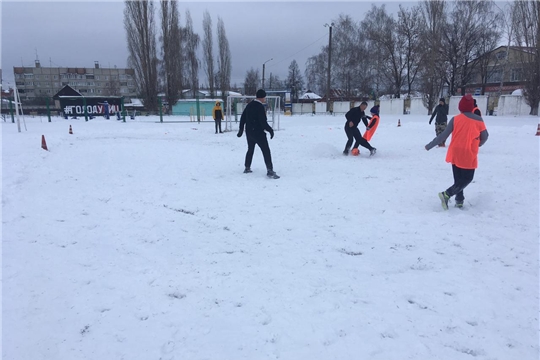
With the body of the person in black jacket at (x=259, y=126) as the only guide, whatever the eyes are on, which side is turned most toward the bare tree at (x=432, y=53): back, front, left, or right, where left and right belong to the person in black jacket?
front

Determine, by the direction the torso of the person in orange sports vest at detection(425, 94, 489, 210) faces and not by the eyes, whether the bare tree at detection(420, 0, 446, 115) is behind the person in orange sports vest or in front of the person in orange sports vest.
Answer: in front

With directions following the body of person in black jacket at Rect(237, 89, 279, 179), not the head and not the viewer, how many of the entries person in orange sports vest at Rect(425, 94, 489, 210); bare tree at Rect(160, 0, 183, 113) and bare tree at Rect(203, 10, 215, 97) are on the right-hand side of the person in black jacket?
1

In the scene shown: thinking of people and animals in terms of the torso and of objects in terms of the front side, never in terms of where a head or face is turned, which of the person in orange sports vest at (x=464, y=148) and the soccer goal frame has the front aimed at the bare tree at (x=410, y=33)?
the person in orange sports vest

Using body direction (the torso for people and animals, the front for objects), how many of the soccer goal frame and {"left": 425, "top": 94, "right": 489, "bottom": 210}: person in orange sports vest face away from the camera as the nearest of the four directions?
1

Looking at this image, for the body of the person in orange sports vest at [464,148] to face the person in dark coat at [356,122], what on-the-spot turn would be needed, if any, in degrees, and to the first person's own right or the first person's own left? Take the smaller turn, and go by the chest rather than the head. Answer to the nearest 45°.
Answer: approximately 45° to the first person's own left

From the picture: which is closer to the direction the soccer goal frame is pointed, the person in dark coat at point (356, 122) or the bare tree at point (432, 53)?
the person in dark coat

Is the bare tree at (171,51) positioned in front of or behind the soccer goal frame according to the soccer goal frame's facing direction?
behind

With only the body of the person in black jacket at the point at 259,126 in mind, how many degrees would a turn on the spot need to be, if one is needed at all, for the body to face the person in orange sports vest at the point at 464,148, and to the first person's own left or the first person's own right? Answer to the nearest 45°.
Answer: approximately 90° to the first person's own right

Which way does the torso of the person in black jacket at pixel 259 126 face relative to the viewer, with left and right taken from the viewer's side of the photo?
facing away from the viewer and to the right of the viewer

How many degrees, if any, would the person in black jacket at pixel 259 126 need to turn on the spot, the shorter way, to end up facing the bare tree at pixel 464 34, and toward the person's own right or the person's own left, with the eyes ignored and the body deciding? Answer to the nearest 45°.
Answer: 0° — they already face it

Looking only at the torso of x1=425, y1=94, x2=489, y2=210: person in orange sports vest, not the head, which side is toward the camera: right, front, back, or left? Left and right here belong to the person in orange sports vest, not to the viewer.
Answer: back

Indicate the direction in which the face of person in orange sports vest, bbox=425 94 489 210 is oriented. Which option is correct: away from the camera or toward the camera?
away from the camera
